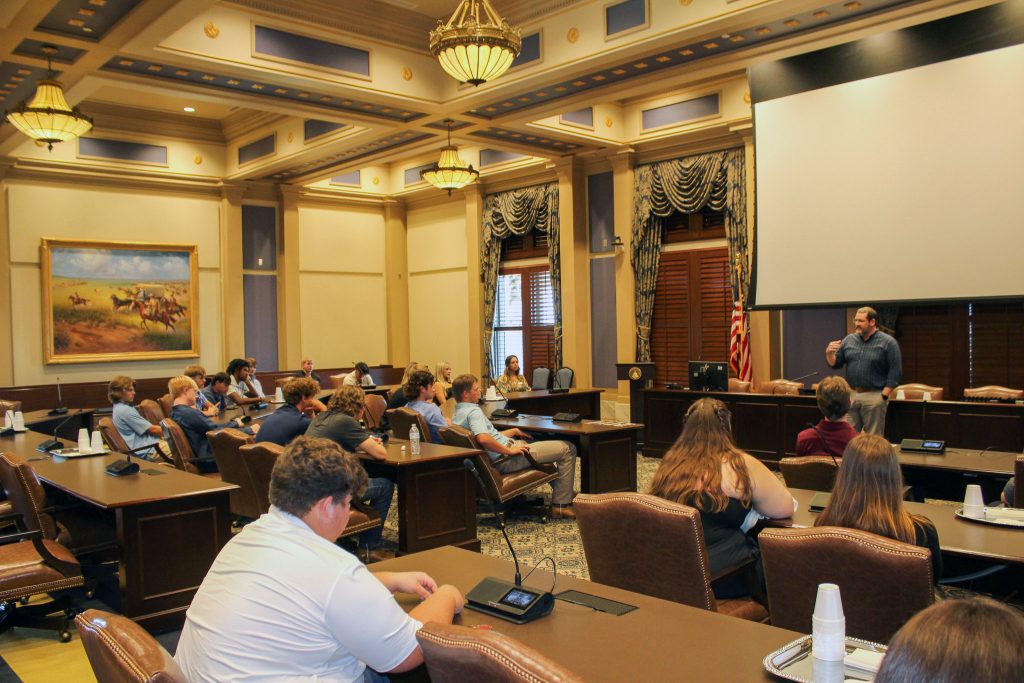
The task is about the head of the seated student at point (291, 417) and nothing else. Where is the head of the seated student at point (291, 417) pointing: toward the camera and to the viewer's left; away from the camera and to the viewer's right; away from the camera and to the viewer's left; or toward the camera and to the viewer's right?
away from the camera and to the viewer's right

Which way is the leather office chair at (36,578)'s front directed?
to the viewer's right

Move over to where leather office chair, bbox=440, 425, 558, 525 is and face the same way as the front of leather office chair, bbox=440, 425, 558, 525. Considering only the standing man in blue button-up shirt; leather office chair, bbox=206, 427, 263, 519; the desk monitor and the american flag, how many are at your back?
1

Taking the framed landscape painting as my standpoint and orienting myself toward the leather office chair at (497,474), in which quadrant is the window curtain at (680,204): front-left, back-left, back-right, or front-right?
front-left

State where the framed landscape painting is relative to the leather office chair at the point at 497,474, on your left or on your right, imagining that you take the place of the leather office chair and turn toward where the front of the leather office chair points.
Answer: on your left

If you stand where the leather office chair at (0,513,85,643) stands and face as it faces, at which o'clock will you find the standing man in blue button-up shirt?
The standing man in blue button-up shirt is roughly at 12 o'clock from the leather office chair.

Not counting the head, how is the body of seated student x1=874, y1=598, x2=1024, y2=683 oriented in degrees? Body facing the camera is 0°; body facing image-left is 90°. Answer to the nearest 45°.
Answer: approximately 180°

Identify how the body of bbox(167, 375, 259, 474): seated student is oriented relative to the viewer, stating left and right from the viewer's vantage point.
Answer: facing to the right of the viewer

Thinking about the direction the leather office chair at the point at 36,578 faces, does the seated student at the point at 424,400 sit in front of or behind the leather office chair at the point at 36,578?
in front

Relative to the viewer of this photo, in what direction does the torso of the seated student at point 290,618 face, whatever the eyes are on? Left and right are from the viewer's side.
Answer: facing away from the viewer and to the right of the viewer

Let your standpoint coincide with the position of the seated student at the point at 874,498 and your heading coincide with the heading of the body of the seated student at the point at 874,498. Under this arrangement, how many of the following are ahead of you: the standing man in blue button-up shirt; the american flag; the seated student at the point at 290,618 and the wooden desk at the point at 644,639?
2

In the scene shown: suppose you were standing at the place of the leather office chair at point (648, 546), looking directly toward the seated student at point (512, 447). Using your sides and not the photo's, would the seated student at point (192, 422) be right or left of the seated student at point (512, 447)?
left

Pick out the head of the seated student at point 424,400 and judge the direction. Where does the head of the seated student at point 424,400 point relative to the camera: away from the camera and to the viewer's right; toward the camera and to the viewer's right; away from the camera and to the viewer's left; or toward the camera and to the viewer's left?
away from the camera and to the viewer's right

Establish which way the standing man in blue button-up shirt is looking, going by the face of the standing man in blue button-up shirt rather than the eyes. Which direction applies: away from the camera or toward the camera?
toward the camera

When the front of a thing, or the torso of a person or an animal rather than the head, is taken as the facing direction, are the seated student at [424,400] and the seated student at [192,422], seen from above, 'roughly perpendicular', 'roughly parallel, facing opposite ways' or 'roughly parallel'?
roughly parallel

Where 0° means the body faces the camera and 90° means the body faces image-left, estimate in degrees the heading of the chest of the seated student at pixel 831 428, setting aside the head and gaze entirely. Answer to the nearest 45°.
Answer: approximately 180°

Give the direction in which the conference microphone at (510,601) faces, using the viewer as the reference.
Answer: facing the viewer and to the left of the viewer

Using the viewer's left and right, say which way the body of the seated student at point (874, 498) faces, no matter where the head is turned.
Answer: facing away from the viewer

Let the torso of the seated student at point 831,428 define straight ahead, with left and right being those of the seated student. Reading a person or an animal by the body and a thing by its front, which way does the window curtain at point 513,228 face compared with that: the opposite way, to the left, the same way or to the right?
the opposite way

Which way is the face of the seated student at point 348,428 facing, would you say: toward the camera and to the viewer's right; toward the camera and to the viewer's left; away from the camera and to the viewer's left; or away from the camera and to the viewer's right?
away from the camera and to the viewer's right

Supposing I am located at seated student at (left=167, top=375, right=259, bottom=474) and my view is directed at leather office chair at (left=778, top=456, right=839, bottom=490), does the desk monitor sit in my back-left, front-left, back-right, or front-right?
front-left

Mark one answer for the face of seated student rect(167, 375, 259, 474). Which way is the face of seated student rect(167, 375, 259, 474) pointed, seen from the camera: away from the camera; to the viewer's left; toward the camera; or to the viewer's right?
to the viewer's right

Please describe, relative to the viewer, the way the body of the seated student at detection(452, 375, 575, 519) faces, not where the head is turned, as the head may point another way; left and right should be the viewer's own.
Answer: facing to the right of the viewer

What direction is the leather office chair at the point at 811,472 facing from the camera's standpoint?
away from the camera

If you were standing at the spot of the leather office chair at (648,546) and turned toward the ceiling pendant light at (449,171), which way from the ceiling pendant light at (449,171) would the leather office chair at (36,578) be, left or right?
left
